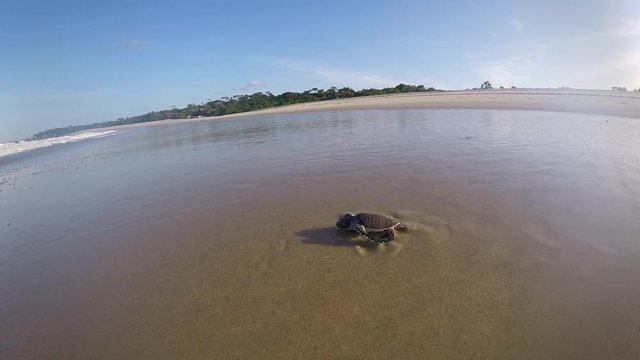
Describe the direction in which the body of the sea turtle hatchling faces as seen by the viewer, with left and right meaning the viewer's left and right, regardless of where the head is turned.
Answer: facing to the left of the viewer
